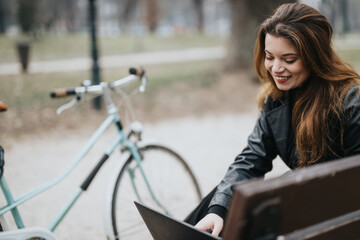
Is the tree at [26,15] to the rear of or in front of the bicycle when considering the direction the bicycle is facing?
to the rear

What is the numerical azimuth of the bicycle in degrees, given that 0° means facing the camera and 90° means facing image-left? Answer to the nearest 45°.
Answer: approximately 315°

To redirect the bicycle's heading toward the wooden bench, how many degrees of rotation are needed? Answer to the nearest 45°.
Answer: approximately 45° to its right

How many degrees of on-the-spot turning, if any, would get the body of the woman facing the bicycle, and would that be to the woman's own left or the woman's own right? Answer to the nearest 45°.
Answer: approximately 90° to the woman's own right

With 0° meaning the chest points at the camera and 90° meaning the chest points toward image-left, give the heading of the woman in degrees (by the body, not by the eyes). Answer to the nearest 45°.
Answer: approximately 45°
